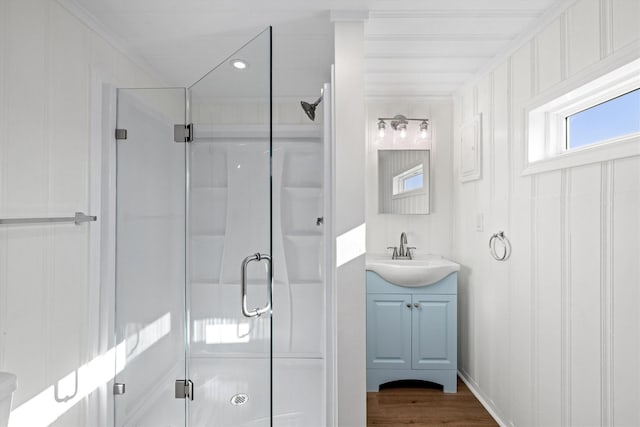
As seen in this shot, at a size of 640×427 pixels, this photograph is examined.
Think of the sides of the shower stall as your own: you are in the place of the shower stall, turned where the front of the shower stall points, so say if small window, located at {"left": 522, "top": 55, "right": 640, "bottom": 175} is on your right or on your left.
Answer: on your left

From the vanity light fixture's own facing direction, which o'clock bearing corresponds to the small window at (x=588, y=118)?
The small window is roughly at 11 o'clock from the vanity light fixture.

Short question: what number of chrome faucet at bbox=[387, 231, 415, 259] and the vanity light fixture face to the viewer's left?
0

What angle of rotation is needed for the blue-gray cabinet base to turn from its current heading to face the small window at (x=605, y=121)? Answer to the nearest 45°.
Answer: approximately 45° to its left

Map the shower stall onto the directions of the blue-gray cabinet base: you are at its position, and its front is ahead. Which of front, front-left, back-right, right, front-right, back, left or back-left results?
front-right

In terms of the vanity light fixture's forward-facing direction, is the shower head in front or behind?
in front

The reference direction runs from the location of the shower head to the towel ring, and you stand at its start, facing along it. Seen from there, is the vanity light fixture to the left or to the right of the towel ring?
left

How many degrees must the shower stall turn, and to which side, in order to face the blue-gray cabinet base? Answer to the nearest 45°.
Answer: approximately 90° to its left
